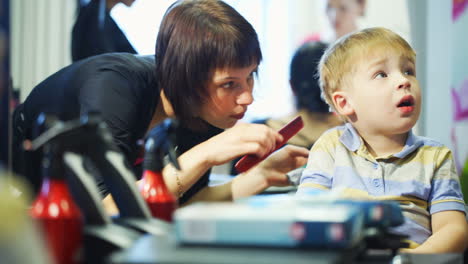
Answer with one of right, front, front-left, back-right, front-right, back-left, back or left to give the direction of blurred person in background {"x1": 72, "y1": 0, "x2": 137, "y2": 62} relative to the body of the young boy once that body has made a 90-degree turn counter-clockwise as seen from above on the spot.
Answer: back-left

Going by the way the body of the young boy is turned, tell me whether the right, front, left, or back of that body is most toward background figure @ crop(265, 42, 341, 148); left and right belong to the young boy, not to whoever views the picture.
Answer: back

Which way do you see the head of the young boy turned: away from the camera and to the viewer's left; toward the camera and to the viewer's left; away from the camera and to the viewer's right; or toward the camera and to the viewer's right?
toward the camera and to the viewer's right

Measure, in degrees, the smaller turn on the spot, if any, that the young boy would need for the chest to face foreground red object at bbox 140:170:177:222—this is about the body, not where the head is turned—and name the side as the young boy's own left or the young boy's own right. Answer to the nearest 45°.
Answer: approximately 45° to the young boy's own right

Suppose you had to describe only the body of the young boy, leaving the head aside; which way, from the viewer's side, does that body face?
toward the camera

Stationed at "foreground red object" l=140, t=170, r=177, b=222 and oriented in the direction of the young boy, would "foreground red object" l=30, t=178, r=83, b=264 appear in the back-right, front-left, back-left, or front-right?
back-right

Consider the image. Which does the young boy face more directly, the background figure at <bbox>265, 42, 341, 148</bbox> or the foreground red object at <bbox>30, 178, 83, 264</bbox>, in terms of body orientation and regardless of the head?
the foreground red object

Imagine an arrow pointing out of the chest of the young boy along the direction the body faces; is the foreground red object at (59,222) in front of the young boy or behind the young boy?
in front
